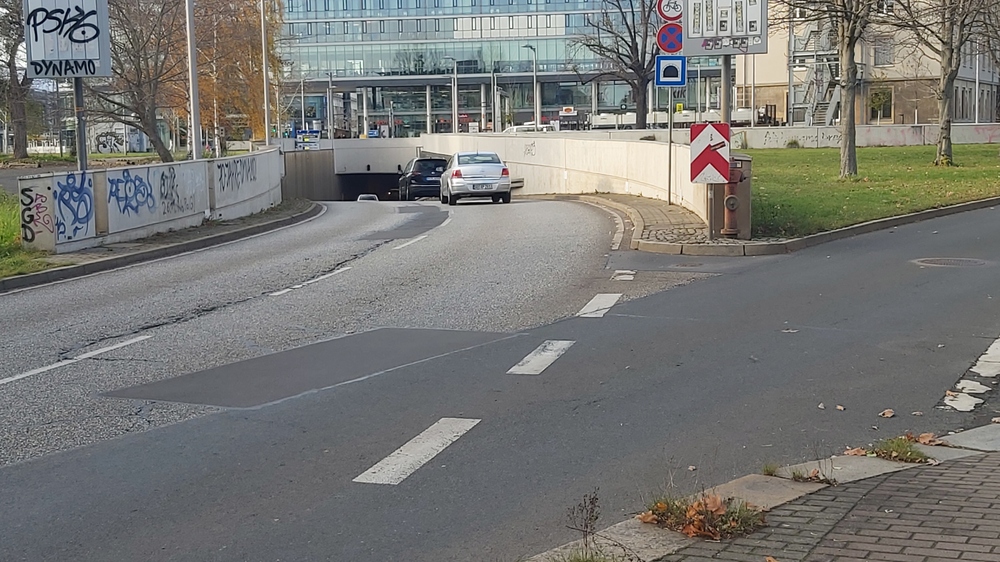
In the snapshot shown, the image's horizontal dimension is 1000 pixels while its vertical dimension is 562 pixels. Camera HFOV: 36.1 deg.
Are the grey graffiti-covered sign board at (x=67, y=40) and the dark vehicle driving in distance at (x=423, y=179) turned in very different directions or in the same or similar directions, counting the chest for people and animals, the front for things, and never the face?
very different directions

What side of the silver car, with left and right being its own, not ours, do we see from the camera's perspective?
back

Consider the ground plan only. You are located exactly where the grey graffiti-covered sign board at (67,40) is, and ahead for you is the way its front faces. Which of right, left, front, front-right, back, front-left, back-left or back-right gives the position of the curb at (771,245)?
front-left

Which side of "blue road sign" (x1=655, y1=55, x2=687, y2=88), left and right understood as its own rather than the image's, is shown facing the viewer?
front

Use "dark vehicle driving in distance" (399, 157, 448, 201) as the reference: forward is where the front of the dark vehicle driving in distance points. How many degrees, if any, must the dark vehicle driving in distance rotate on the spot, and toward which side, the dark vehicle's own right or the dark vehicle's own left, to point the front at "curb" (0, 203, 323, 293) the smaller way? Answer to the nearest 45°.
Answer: approximately 180°

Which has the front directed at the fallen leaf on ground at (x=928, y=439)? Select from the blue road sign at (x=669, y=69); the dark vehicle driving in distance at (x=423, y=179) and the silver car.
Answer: the blue road sign

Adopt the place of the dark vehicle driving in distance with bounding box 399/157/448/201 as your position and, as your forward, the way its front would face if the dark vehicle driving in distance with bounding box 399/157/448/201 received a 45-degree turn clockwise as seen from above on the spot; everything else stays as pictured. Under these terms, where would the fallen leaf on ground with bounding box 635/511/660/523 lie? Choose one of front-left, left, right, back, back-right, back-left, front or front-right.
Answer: back-right

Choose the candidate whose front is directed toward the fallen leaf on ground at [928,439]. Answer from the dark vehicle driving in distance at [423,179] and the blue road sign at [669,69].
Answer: the blue road sign

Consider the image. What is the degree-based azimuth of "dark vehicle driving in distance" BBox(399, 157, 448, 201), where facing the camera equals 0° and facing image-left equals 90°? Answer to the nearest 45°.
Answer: approximately 180°

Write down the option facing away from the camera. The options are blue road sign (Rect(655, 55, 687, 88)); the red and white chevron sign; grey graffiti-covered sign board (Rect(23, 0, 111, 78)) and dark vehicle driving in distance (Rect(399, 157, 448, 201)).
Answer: the dark vehicle driving in distance

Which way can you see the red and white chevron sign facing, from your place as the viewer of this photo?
facing the viewer

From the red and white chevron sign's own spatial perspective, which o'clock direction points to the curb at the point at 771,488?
The curb is roughly at 12 o'clock from the red and white chevron sign.

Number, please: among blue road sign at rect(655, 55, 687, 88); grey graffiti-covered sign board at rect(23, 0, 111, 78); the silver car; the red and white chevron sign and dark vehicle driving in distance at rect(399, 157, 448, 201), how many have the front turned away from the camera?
2

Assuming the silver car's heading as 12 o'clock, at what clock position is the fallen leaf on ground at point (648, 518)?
The fallen leaf on ground is roughly at 6 o'clock from the silver car.
